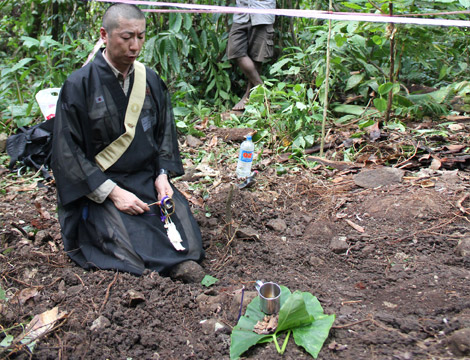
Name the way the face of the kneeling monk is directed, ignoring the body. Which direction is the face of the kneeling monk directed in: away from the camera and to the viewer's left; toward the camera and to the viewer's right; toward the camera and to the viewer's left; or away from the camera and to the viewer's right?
toward the camera and to the viewer's right

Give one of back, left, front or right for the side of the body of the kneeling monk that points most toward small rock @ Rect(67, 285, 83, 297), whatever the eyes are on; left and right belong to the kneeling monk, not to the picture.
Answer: right

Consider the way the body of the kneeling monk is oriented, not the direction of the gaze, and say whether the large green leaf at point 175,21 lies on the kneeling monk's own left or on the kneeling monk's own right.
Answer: on the kneeling monk's own left

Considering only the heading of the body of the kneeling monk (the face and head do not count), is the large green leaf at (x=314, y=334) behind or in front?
in front

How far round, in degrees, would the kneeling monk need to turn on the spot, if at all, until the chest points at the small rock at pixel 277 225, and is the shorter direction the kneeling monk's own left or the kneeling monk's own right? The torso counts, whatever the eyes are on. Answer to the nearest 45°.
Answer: approximately 45° to the kneeling monk's own left

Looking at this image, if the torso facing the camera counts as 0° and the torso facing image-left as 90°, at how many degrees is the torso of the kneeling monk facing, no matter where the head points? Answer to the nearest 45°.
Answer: approximately 315°

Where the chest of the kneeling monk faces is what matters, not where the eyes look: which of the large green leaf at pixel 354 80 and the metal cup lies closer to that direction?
the metal cup

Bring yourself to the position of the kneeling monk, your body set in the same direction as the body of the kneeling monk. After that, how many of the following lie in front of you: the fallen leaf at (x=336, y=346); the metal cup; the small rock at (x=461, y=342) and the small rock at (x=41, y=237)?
3

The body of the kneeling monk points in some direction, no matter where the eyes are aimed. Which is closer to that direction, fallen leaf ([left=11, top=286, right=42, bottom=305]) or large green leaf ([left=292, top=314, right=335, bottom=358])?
the large green leaf

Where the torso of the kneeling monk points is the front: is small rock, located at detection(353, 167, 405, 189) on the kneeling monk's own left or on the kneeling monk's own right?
on the kneeling monk's own left

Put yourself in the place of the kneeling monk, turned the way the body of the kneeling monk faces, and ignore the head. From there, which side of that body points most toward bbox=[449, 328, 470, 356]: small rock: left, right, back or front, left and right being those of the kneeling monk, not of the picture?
front

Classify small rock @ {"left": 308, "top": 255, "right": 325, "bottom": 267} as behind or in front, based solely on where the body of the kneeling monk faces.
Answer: in front

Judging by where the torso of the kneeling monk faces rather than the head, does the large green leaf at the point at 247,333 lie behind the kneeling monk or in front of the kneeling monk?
in front

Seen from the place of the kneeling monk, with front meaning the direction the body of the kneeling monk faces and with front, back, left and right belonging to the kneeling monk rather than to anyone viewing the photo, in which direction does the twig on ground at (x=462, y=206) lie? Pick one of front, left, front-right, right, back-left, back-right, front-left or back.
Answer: front-left

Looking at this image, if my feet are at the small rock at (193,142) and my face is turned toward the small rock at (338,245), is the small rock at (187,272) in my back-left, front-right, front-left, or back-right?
front-right

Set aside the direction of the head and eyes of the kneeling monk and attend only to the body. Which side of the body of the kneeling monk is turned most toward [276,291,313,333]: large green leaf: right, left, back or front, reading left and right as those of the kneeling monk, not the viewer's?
front
